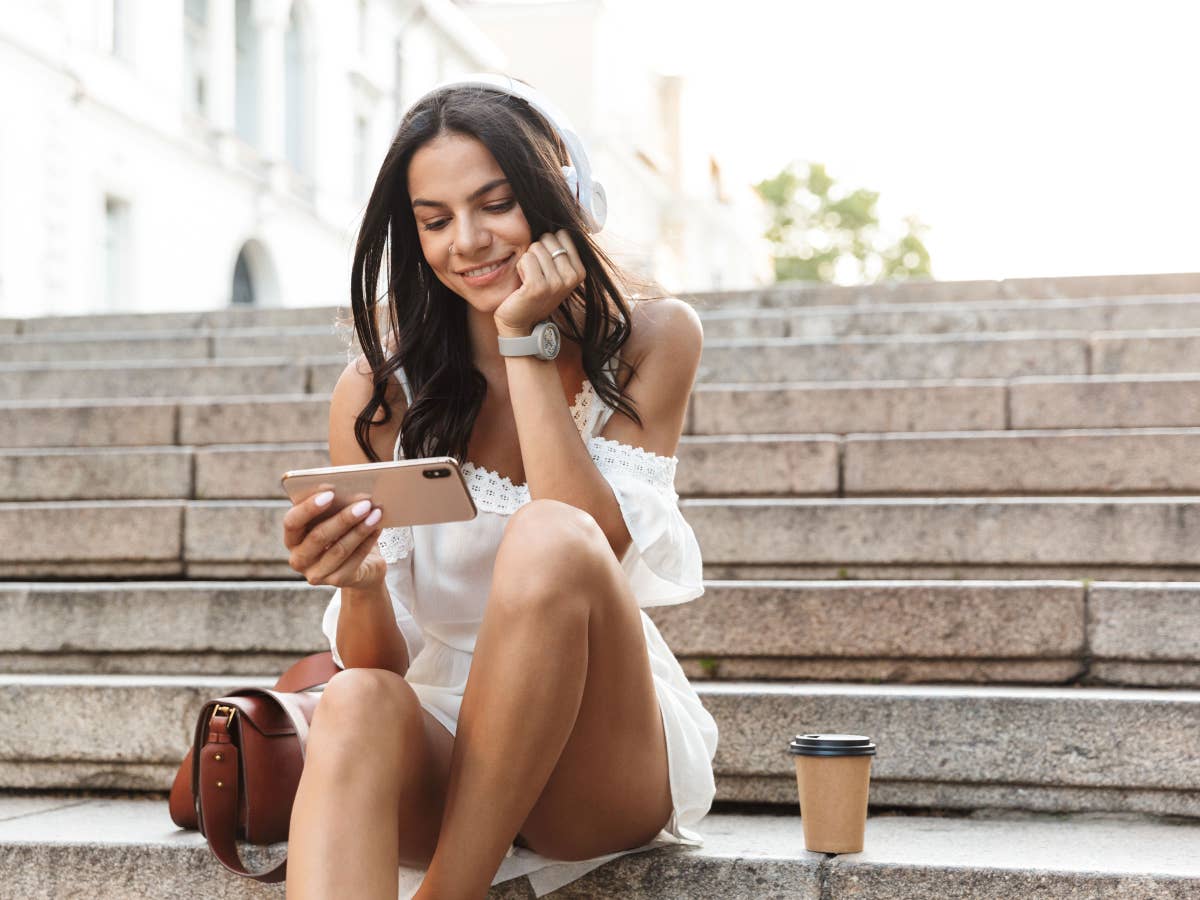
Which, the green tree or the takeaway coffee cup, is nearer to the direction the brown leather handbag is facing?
the takeaway coffee cup

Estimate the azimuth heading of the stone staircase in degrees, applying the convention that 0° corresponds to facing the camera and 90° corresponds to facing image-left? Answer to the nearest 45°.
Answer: approximately 0°

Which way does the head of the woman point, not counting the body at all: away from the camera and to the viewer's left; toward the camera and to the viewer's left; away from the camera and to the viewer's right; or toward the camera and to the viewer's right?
toward the camera and to the viewer's left

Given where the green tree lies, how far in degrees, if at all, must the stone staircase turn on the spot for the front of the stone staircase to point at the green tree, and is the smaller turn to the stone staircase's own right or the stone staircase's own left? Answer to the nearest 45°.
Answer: approximately 180°

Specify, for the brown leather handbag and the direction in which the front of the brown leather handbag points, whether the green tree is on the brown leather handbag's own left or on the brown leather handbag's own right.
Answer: on the brown leather handbag's own left

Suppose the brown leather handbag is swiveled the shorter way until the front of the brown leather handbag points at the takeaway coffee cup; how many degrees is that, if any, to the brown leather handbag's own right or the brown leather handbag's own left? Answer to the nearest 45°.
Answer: approximately 45° to the brown leather handbag's own left
